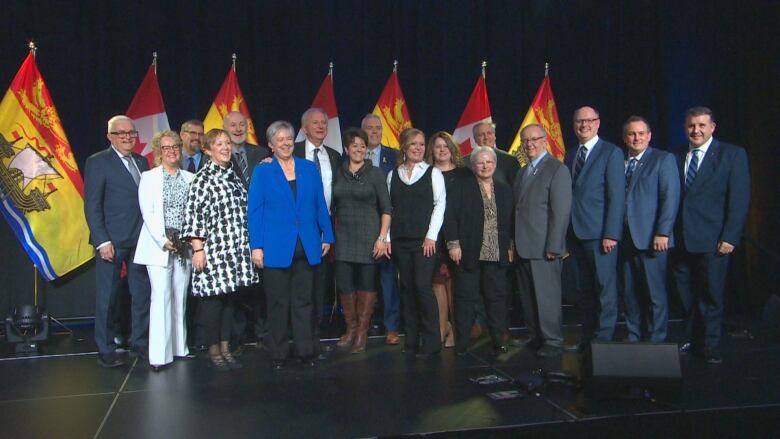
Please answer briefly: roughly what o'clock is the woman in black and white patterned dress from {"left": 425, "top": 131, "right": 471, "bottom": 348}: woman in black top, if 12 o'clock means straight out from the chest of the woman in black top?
The woman in black and white patterned dress is roughly at 2 o'clock from the woman in black top.

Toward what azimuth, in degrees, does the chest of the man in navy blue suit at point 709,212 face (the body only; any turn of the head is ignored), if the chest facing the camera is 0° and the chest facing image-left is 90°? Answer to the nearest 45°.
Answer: approximately 45°

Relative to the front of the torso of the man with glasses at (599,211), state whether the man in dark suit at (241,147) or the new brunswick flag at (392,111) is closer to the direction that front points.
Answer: the man in dark suit

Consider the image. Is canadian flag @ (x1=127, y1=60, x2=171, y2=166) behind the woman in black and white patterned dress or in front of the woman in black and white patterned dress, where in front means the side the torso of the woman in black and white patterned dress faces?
behind

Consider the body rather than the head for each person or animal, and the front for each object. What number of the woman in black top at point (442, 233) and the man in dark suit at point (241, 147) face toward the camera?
2

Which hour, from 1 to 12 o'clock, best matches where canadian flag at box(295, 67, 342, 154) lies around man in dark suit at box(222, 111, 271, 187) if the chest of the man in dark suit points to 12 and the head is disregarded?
The canadian flag is roughly at 7 o'clock from the man in dark suit.

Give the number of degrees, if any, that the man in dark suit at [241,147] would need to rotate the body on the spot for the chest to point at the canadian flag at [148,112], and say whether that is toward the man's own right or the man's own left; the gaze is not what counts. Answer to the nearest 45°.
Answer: approximately 135° to the man's own right
